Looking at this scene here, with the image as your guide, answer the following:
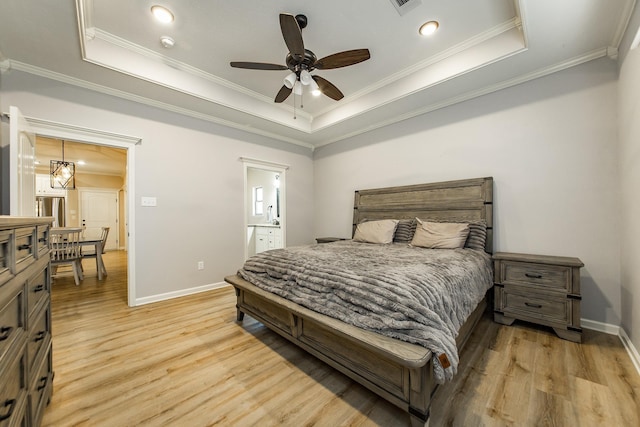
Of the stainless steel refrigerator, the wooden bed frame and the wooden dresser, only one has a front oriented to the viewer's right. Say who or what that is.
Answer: the wooden dresser

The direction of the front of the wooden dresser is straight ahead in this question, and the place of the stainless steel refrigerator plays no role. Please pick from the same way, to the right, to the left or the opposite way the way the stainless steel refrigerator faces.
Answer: to the right

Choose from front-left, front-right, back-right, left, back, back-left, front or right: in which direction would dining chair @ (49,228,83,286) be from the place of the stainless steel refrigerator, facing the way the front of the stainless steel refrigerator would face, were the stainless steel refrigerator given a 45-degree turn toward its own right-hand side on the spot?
front-left

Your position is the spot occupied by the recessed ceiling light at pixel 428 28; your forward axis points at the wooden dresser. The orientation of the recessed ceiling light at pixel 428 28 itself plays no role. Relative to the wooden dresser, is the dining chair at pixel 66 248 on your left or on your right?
right

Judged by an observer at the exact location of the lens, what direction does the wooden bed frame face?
facing the viewer and to the left of the viewer

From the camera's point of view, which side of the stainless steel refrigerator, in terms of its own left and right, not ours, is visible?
front

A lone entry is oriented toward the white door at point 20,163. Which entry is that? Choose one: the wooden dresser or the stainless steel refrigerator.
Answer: the stainless steel refrigerator

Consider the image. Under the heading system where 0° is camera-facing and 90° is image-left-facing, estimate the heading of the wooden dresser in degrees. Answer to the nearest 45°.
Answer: approximately 270°

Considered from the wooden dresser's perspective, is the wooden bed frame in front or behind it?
in front

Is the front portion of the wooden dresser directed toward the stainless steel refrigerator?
no

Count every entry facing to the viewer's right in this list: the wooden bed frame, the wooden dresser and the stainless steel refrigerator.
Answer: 1

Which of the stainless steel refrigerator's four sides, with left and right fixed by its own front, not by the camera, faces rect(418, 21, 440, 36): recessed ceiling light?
front

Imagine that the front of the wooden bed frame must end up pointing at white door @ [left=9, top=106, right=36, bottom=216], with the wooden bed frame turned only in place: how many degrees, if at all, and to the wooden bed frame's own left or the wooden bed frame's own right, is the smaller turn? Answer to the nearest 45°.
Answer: approximately 45° to the wooden bed frame's own right

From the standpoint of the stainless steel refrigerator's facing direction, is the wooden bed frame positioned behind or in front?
in front

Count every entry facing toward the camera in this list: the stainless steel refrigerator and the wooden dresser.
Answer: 1

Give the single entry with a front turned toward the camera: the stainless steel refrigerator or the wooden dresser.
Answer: the stainless steel refrigerator
